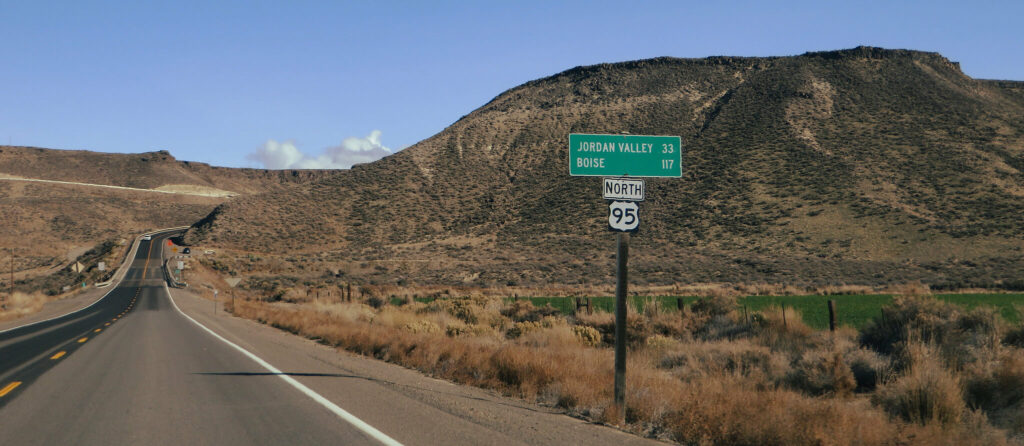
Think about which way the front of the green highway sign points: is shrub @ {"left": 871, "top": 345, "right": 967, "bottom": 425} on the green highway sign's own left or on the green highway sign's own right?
on the green highway sign's own left

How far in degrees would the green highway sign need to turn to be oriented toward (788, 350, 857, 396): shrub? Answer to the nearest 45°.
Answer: approximately 135° to its left

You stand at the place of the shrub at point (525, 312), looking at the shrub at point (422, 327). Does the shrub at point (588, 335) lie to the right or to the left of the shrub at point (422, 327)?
left

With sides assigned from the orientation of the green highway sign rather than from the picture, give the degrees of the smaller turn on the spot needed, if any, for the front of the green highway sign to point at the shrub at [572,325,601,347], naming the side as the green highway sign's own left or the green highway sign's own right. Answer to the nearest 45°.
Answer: approximately 180°

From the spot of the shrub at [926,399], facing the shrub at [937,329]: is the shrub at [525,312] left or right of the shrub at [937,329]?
left

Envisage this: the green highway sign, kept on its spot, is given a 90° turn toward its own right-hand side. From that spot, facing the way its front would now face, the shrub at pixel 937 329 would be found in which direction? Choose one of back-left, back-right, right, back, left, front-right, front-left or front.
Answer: back-right

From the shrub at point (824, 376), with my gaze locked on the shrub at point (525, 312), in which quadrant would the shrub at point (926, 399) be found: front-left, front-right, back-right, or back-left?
back-left

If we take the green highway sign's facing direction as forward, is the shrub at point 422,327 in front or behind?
behind

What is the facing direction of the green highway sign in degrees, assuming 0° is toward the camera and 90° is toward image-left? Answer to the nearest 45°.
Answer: approximately 0°

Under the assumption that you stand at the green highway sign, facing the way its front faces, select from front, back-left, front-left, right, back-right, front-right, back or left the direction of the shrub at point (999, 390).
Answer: left

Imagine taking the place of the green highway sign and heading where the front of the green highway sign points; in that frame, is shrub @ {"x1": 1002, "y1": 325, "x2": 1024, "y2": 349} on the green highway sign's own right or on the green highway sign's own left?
on the green highway sign's own left
